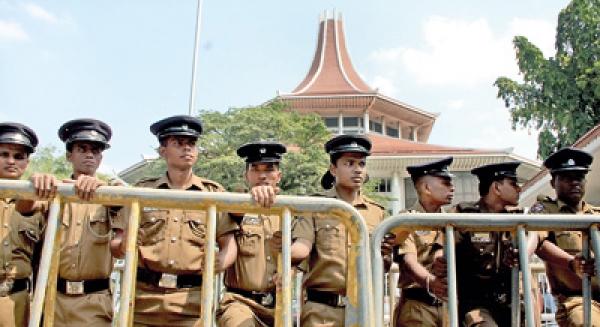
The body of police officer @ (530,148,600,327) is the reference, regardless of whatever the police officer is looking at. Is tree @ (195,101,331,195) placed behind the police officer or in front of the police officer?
behind

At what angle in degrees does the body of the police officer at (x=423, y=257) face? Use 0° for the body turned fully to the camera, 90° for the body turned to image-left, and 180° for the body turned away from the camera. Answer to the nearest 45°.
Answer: approximately 315°

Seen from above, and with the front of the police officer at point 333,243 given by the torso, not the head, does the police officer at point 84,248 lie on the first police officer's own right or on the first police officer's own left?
on the first police officer's own right

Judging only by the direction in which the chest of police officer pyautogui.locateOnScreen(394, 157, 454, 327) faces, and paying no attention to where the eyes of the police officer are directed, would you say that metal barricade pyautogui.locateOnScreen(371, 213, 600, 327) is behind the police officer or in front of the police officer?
in front

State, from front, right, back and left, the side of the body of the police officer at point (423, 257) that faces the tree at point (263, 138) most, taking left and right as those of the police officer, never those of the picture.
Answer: back

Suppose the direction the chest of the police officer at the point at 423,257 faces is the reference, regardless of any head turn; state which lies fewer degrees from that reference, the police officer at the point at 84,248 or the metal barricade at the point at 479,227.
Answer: the metal barricade

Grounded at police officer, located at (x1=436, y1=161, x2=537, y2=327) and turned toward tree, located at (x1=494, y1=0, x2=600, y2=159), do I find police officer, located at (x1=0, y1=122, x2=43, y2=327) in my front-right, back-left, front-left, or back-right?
back-left

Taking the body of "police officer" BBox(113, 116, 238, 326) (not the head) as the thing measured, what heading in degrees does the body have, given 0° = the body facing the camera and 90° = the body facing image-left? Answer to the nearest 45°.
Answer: approximately 0°

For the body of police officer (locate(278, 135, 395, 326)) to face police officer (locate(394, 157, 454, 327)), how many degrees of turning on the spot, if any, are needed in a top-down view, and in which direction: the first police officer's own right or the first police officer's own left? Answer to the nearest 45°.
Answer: approximately 90° to the first police officer's own left

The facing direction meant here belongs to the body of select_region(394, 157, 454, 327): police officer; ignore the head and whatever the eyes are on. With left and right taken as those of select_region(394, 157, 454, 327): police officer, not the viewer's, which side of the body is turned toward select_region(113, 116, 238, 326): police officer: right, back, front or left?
right
